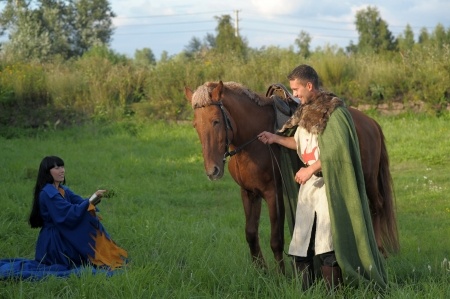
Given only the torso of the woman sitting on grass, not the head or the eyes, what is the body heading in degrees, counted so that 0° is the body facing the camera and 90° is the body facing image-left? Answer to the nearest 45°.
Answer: approximately 270°

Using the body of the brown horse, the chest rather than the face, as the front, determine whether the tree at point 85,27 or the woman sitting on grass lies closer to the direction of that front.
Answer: the woman sitting on grass

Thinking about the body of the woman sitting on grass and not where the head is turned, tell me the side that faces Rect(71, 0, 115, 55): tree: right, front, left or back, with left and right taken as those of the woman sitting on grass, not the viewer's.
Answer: left

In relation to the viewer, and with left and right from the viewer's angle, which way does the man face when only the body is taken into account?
facing the viewer and to the left of the viewer

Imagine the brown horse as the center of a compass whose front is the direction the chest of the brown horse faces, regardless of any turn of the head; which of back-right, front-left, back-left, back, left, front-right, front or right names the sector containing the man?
left

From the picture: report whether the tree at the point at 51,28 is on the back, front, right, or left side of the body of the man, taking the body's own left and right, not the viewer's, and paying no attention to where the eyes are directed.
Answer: right

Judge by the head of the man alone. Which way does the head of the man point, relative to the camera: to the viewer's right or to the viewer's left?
to the viewer's left

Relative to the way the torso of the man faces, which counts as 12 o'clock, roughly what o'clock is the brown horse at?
The brown horse is roughly at 3 o'clock from the man.

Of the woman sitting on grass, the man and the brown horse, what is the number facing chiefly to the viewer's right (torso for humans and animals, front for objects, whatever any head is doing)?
1

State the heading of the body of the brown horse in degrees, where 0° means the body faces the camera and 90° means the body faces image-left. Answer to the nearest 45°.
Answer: approximately 45°

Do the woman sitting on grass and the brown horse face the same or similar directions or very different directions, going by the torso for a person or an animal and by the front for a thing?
very different directions

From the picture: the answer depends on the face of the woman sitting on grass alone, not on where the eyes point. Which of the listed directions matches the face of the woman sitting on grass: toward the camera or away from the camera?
toward the camera
